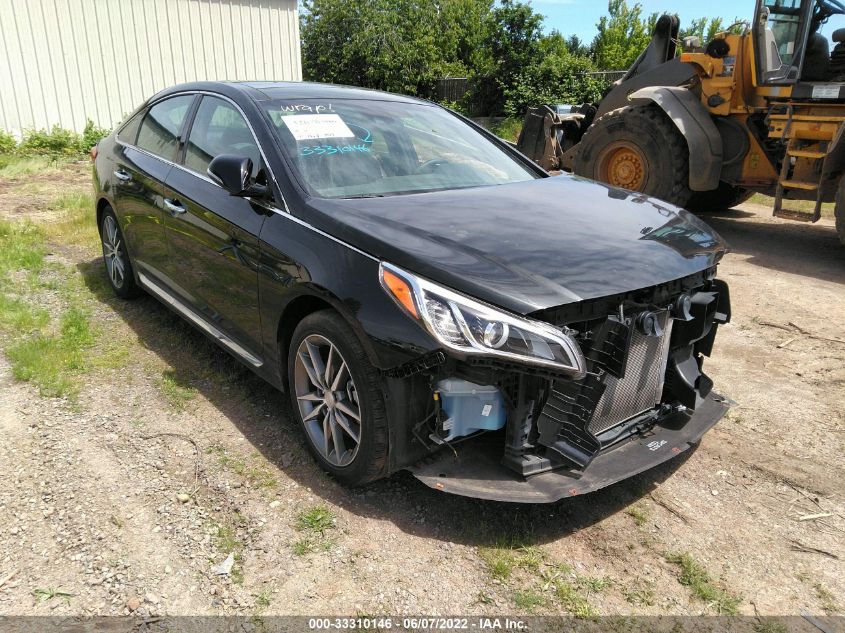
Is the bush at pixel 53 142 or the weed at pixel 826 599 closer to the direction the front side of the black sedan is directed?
the weed

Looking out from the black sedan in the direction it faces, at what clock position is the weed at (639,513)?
The weed is roughly at 11 o'clock from the black sedan.

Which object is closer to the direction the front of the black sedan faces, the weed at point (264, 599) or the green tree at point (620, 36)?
the weed

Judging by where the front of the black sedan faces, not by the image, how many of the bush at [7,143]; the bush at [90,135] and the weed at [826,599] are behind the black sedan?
2

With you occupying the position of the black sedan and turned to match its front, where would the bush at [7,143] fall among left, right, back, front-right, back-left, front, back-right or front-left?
back

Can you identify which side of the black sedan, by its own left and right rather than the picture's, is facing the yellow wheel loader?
left

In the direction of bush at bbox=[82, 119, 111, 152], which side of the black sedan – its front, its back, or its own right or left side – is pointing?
back

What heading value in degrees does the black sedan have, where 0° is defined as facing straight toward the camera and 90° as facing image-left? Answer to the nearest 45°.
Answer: approximately 315°

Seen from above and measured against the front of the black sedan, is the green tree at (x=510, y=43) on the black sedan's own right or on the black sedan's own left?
on the black sedan's own left

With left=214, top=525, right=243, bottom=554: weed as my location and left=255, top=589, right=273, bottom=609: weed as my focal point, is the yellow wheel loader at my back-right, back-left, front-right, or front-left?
back-left

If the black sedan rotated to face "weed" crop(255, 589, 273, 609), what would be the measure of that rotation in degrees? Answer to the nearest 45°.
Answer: approximately 90° to its right

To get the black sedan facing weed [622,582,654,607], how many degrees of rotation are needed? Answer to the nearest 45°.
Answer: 0° — it already faces it

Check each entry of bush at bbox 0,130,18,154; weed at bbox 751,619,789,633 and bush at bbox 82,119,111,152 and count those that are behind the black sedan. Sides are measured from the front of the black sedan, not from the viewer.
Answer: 2
